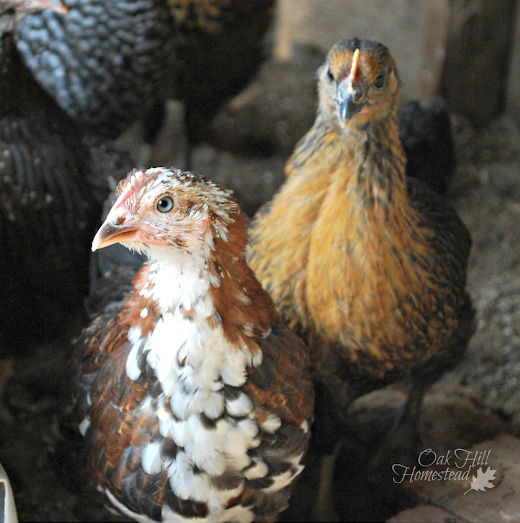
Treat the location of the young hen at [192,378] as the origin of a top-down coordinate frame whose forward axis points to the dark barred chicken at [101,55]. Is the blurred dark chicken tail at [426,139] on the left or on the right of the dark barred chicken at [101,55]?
right

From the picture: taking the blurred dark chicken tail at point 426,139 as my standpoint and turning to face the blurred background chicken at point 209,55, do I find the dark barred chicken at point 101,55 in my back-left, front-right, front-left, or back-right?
front-left

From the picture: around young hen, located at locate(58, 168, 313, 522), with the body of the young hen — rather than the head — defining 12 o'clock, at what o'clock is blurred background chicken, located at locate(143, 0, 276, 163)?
The blurred background chicken is roughly at 6 o'clock from the young hen.

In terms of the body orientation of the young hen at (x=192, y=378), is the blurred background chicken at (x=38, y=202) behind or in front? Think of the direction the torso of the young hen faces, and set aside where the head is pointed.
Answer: behind

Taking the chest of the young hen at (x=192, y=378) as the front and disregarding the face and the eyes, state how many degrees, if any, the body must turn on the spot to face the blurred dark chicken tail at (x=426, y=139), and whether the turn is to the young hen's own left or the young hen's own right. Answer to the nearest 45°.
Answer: approximately 135° to the young hen's own left

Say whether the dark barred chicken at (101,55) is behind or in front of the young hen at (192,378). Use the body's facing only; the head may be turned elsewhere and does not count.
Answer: behind

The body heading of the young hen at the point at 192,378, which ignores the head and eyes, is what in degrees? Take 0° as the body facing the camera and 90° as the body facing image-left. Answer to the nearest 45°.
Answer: approximately 0°

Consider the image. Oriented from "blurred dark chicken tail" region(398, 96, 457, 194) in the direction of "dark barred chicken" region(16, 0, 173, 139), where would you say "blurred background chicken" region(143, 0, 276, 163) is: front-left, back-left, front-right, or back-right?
front-right
